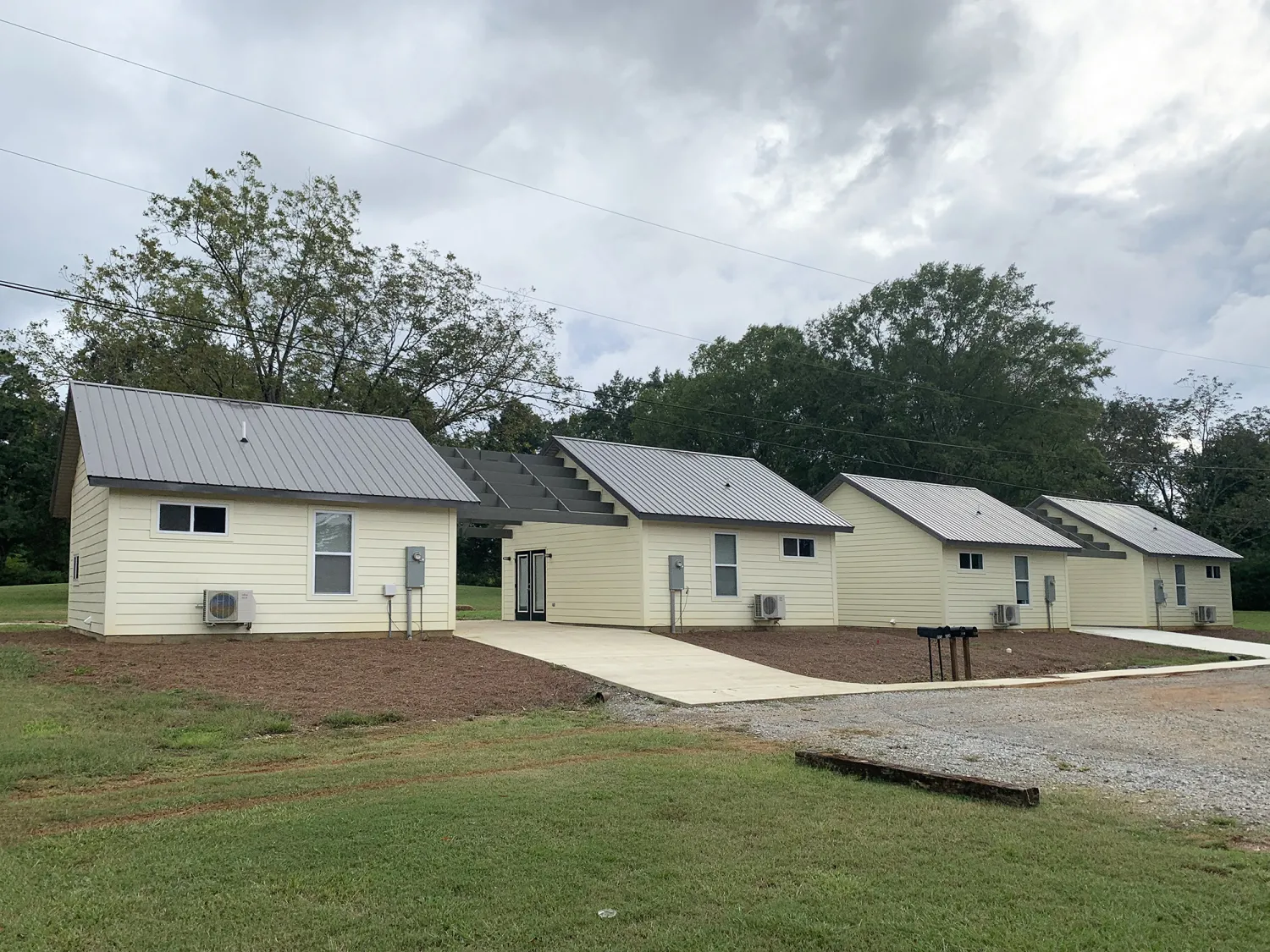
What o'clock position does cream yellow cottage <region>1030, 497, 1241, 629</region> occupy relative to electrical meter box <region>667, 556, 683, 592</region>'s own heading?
The cream yellow cottage is roughly at 9 o'clock from the electrical meter box.

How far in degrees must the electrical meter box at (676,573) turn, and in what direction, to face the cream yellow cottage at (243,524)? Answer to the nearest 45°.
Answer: approximately 90° to its right

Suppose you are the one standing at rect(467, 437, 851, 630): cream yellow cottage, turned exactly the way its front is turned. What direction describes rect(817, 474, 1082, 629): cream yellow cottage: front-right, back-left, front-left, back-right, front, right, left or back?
back

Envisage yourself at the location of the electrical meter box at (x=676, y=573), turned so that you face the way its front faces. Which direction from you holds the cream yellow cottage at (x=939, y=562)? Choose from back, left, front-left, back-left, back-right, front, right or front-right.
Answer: left

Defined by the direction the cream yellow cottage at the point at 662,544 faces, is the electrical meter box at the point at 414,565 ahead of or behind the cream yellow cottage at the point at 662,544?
ahead

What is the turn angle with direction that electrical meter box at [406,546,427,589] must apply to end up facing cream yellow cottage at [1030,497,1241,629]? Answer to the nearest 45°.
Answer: approximately 135° to its left

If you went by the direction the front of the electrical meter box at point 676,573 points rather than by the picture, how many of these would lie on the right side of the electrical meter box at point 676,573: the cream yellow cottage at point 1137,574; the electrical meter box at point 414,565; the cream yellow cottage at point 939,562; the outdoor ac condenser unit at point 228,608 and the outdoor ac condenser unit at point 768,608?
2
